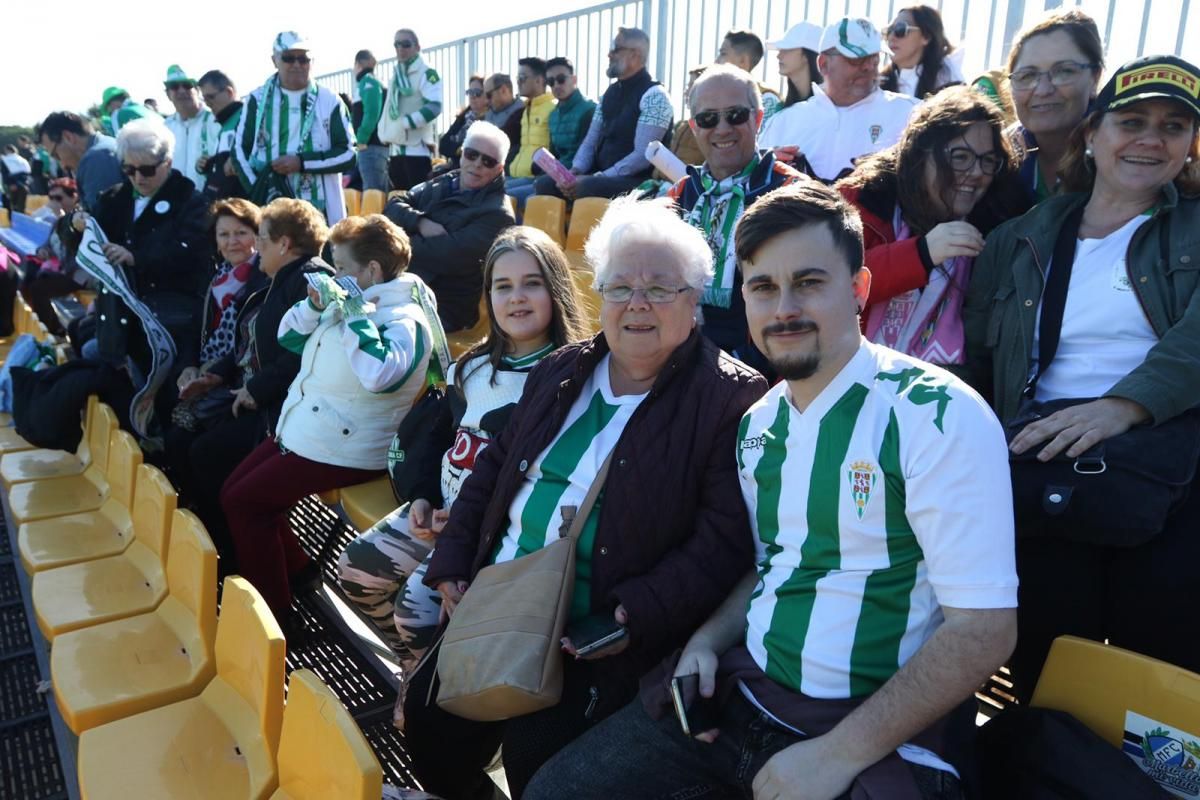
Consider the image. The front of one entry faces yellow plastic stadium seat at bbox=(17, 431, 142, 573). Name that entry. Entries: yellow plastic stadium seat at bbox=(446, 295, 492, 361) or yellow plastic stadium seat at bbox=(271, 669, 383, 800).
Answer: yellow plastic stadium seat at bbox=(446, 295, 492, 361)

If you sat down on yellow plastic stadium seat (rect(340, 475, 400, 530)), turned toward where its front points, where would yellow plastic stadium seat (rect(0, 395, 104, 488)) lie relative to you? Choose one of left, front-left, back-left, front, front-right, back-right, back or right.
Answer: right

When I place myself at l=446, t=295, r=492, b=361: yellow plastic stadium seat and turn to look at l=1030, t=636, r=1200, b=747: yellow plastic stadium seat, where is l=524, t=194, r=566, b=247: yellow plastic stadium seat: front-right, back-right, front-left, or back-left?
back-left

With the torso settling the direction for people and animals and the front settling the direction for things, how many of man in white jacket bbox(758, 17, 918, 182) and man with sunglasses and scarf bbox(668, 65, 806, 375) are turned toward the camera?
2

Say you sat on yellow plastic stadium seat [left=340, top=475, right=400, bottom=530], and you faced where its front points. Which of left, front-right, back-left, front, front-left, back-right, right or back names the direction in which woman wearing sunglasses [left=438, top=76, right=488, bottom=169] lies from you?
back-right

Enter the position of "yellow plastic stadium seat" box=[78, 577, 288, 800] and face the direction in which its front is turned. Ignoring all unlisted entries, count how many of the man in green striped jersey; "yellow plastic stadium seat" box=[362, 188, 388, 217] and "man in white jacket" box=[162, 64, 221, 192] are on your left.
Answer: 1

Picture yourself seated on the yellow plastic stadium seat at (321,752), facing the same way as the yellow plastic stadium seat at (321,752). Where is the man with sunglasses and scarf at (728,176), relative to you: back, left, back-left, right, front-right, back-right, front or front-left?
back

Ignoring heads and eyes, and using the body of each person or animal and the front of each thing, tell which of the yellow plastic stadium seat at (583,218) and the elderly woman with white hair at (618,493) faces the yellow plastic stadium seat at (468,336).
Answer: the yellow plastic stadium seat at (583,218)
